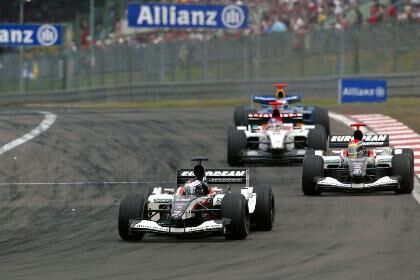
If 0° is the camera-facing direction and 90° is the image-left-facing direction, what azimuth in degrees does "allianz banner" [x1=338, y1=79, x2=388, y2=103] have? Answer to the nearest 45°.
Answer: approximately 0°

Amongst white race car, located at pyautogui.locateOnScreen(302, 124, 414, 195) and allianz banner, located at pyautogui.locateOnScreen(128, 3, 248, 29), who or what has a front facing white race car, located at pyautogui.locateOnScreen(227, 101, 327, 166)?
the allianz banner

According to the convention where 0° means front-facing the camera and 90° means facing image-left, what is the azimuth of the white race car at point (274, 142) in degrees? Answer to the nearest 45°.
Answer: approximately 0°

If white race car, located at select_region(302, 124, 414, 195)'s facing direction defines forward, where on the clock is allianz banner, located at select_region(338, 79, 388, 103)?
The allianz banner is roughly at 6 o'clock from the white race car.

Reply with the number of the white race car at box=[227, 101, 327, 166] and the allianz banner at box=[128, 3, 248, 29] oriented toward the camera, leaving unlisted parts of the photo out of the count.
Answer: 2

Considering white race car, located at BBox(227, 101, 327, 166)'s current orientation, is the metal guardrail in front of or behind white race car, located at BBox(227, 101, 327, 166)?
behind

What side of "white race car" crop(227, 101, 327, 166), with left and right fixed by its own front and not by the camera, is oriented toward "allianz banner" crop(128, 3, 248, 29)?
back
